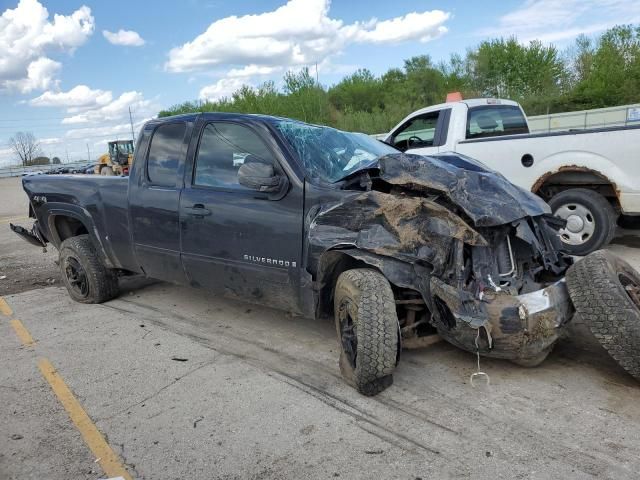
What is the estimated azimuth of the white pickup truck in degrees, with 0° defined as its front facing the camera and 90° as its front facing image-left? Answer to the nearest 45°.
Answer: approximately 135°

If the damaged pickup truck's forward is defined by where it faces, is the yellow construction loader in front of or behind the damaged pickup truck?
behind

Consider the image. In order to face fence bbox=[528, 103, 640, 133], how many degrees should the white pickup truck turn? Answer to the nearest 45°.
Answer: approximately 45° to its right

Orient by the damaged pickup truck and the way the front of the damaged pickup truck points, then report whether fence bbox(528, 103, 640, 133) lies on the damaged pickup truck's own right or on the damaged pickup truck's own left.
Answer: on the damaged pickup truck's own left

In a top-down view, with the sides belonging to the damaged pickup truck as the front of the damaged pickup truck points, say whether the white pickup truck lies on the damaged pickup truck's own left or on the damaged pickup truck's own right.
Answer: on the damaged pickup truck's own left

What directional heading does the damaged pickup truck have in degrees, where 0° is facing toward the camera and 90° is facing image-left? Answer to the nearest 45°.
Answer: approximately 315°

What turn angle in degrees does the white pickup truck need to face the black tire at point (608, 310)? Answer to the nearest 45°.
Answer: approximately 135° to its left

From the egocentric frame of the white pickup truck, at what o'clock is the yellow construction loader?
The yellow construction loader is roughly at 12 o'clock from the white pickup truck.

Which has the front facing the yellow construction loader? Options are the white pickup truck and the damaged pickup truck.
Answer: the white pickup truck

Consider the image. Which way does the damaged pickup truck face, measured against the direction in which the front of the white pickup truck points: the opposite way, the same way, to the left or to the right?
the opposite way
